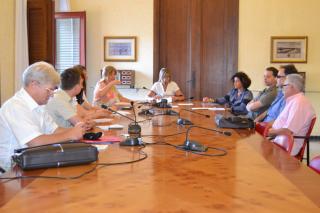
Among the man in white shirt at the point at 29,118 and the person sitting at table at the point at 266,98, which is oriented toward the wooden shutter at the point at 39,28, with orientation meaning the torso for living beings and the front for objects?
the person sitting at table

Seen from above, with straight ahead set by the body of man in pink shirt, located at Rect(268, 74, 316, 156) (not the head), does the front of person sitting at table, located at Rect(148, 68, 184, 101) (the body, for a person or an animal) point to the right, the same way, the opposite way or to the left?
to the left

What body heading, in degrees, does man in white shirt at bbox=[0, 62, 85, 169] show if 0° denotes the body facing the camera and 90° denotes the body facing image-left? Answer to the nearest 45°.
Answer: approximately 270°

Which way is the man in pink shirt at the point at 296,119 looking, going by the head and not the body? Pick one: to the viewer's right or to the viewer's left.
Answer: to the viewer's left

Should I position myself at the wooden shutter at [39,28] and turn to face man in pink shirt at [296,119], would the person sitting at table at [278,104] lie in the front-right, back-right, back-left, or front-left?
front-left

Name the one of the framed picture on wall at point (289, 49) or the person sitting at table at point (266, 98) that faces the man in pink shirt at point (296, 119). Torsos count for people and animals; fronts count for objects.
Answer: the framed picture on wall

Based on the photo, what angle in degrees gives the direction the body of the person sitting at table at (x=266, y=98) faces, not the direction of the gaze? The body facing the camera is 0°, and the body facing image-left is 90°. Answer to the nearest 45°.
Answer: approximately 90°

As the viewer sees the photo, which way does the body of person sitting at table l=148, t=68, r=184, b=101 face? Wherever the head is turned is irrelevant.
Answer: toward the camera

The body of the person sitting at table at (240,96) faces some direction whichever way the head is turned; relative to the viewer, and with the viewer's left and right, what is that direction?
facing the viewer and to the left of the viewer

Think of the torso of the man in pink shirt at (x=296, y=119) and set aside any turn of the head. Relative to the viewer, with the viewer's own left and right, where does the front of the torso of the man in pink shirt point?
facing to the left of the viewer

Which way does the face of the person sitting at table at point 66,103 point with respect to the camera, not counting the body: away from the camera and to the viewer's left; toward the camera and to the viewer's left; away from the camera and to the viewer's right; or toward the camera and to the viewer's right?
away from the camera and to the viewer's right

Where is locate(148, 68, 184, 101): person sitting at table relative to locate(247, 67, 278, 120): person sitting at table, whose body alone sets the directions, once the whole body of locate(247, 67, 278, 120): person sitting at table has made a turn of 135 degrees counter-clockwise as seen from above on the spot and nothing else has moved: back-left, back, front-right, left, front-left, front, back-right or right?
back

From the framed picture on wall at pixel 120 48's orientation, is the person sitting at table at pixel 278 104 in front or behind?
in front

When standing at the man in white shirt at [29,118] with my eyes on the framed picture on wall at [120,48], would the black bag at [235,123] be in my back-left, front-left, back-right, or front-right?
front-right

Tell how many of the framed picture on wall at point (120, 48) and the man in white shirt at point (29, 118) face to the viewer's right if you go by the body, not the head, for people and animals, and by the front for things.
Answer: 1

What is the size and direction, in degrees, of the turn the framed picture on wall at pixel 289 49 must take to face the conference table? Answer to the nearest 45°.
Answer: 0° — it already faces it

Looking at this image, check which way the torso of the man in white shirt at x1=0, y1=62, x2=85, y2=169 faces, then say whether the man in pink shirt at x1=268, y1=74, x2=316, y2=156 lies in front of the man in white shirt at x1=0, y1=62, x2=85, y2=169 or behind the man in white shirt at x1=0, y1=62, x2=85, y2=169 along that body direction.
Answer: in front

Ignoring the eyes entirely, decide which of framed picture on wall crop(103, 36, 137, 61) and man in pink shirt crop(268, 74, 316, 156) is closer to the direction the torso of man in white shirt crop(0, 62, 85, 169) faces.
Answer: the man in pink shirt
